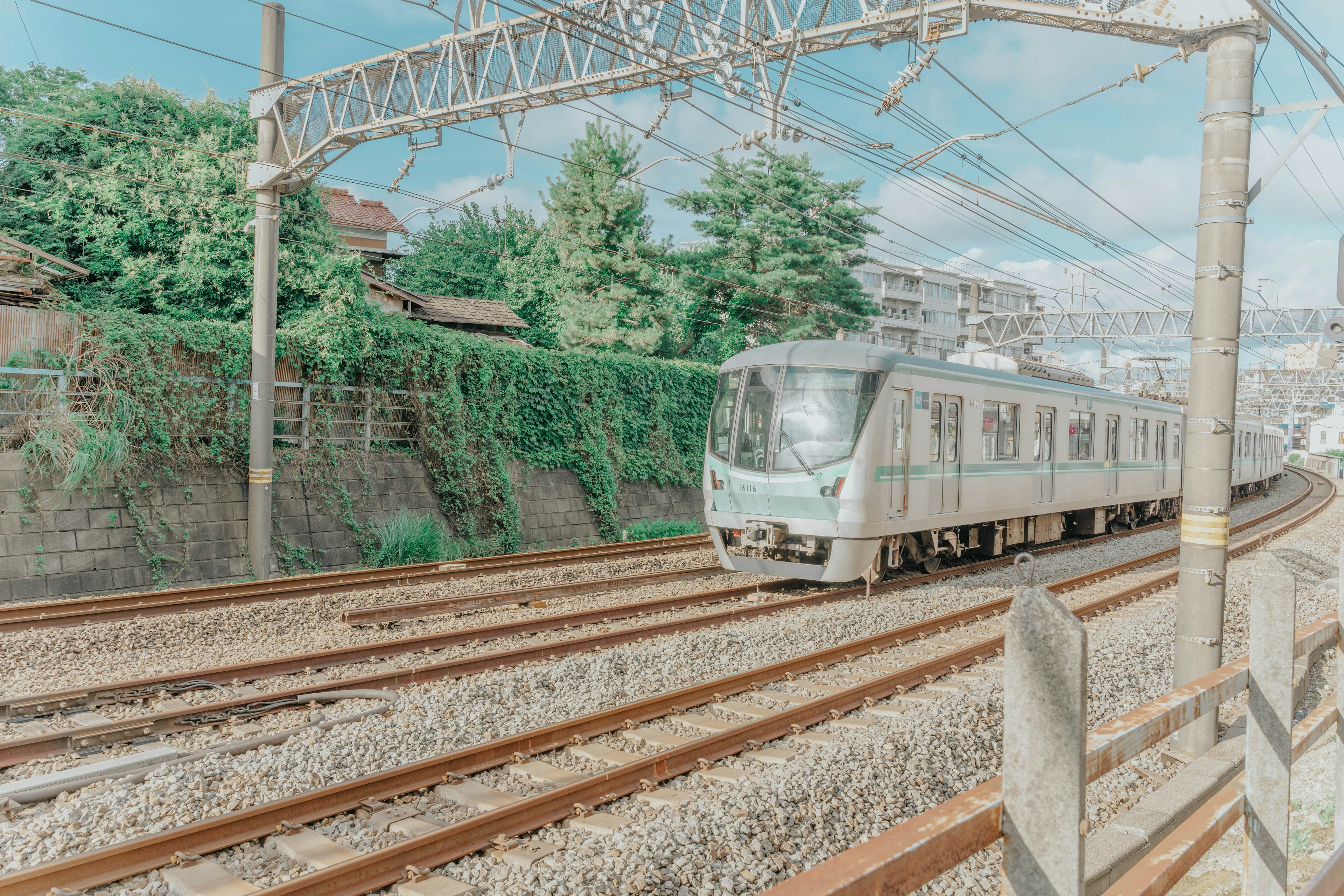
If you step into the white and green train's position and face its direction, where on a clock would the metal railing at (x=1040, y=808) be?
The metal railing is roughly at 10 o'clock from the white and green train.

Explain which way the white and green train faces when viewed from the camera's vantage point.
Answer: facing the viewer and to the left of the viewer

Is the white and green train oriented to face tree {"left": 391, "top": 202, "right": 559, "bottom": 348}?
no

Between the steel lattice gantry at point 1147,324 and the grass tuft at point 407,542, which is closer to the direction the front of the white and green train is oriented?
the grass tuft

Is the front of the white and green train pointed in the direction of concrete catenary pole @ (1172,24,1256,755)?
no

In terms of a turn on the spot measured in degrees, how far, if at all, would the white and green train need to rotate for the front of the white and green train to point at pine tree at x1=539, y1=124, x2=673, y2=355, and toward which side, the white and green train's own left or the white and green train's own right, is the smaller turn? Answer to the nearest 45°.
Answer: approximately 90° to the white and green train's own right

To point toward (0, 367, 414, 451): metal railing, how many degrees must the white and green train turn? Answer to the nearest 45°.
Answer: approximately 45° to its right

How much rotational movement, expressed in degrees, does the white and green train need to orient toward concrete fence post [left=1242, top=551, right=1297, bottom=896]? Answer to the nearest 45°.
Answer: approximately 45° to its left

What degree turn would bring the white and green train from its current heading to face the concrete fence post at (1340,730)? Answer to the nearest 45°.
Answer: approximately 45° to its left

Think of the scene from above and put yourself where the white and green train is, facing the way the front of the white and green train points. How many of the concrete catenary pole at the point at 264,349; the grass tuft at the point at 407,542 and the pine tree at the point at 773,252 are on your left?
0

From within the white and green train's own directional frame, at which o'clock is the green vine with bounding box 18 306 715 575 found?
The green vine is roughly at 2 o'clock from the white and green train.

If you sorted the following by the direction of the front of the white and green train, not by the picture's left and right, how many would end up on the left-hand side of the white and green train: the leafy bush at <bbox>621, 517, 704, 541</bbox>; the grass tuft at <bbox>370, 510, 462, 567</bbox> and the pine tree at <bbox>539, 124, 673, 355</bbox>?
0

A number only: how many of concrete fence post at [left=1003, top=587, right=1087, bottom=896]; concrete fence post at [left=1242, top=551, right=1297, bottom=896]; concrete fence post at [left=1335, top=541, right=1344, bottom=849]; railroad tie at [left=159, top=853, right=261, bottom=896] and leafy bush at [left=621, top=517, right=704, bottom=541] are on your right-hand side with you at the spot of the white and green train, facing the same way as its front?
1

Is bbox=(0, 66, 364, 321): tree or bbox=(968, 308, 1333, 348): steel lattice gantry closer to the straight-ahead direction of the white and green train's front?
the tree

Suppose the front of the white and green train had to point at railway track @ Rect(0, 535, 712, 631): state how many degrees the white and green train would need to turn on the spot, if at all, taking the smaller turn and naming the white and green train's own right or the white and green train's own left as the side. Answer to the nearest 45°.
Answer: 0° — it already faces it

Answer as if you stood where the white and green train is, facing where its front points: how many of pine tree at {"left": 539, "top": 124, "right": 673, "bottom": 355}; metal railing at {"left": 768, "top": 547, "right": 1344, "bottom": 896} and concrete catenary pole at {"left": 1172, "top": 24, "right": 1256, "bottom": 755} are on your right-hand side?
1

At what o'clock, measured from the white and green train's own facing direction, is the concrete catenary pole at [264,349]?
The concrete catenary pole is roughly at 1 o'clock from the white and green train.

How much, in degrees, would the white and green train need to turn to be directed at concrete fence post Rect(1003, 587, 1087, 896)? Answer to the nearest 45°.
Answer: approximately 45° to its left

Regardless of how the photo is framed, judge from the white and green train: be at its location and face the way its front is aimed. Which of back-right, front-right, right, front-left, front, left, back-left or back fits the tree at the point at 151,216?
front-right
